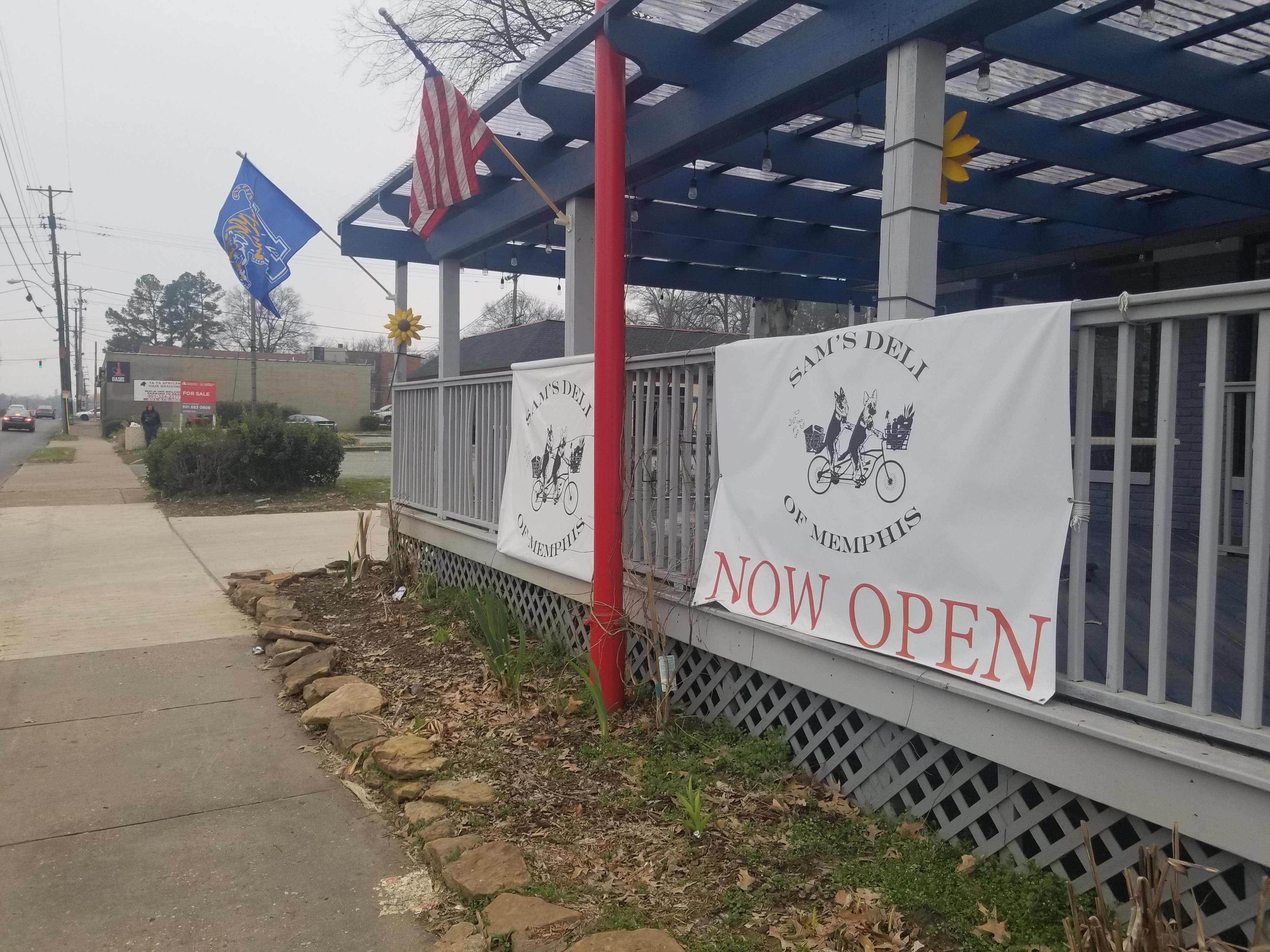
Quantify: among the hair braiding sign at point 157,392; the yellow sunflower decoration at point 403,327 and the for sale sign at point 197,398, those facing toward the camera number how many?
3

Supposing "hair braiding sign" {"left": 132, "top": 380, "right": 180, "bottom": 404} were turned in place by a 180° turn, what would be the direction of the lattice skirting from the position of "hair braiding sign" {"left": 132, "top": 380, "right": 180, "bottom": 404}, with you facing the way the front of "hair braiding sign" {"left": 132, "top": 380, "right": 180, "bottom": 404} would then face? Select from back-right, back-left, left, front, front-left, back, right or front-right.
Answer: back

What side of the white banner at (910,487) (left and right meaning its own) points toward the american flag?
right

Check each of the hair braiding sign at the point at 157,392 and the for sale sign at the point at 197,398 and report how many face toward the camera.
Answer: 2

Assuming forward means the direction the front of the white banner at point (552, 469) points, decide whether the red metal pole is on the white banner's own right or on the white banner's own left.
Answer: on the white banner's own left

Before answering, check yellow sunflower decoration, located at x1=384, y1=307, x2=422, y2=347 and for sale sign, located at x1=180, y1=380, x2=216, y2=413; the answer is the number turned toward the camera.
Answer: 2

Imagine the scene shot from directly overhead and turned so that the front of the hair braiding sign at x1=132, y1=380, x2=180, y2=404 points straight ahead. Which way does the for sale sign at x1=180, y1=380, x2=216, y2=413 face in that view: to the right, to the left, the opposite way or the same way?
the same way

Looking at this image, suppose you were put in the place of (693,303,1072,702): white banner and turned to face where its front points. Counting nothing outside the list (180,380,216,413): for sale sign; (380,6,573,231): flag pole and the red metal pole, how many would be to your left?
0

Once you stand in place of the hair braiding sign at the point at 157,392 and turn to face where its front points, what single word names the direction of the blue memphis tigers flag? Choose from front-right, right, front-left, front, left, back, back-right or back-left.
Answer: front

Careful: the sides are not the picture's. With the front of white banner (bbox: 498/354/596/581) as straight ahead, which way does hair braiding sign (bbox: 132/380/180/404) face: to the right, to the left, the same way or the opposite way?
to the left

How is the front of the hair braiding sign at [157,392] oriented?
toward the camera

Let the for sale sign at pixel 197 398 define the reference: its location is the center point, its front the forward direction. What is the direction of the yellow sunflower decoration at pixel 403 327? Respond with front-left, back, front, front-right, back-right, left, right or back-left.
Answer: front

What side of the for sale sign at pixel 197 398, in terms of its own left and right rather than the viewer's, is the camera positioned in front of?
front

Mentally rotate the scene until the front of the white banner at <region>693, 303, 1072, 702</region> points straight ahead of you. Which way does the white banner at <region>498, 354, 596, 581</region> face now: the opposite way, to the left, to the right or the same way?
the same way

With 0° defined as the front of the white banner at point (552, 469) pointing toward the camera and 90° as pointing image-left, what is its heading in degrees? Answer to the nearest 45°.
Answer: approximately 45°

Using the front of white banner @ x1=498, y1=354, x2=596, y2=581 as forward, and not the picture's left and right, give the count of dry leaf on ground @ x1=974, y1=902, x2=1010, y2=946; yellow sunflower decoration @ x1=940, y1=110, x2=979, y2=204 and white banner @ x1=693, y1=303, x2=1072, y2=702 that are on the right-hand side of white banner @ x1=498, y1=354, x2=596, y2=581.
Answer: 0

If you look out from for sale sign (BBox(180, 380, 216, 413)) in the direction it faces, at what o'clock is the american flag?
The american flag is roughly at 12 o'clock from the for sale sign.

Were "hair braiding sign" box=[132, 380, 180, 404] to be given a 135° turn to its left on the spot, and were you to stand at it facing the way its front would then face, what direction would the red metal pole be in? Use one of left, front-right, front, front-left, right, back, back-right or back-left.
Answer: back-right

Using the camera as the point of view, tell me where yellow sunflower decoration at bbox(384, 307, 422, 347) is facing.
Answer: facing the viewer

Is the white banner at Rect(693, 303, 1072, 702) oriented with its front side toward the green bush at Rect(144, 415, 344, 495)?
no
